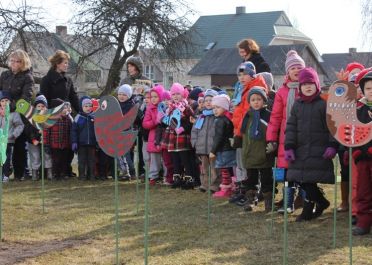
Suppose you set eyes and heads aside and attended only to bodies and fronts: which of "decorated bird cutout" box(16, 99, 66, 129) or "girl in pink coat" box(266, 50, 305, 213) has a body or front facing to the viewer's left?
the decorated bird cutout

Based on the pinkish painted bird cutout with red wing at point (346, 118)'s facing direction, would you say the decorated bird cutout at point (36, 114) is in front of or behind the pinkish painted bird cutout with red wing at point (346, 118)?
in front

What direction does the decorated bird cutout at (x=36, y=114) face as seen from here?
to the viewer's left

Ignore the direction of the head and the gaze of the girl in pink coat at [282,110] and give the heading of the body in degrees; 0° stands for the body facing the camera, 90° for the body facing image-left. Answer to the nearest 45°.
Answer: approximately 315°

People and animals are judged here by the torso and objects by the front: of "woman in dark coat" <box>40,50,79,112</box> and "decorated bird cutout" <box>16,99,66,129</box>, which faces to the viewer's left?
the decorated bird cutout

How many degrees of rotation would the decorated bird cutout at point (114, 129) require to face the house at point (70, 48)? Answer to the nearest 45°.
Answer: approximately 90° to its right

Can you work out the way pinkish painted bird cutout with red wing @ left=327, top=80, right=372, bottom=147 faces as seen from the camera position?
facing to the left of the viewer

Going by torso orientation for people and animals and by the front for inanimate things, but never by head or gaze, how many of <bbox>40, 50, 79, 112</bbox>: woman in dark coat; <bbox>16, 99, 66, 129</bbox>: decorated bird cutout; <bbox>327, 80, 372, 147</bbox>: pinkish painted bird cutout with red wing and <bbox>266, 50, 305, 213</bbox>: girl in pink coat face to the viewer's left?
2

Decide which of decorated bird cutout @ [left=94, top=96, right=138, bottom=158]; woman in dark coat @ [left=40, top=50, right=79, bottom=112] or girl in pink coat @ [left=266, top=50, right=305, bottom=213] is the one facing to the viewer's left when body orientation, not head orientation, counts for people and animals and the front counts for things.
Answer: the decorated bird cutout

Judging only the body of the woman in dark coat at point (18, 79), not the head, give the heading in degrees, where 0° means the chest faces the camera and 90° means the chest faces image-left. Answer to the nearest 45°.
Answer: approximately 45°

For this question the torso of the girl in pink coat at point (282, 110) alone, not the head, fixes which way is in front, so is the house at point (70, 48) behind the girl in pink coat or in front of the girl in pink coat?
behind
